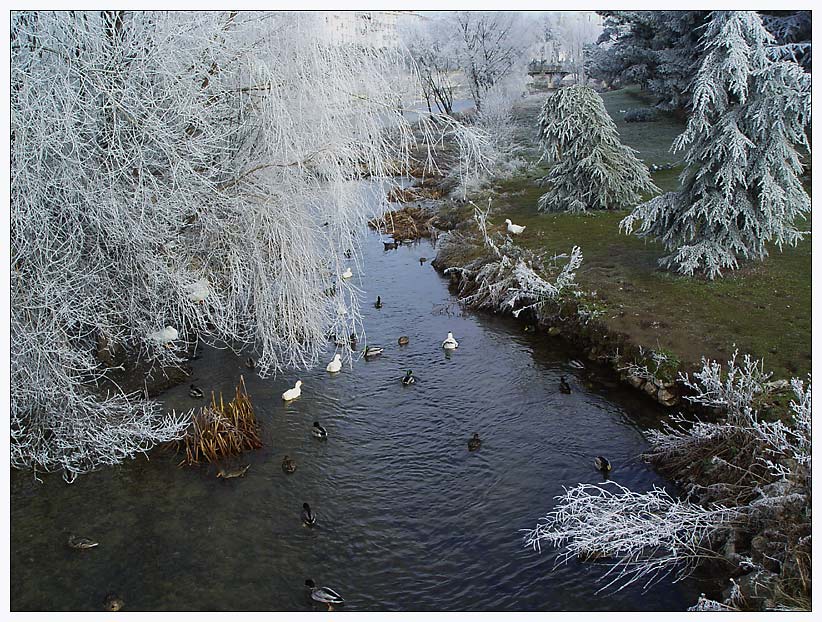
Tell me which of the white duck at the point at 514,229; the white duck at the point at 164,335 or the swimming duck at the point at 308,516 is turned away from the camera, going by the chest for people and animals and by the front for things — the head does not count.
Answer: the swimming duck

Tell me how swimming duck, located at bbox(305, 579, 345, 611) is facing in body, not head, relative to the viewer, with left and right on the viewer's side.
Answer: facing away from the viewer and to the left of the viewer

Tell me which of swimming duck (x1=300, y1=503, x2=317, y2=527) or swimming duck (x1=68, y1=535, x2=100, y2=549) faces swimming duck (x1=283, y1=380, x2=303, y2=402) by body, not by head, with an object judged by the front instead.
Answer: swimming duck (x1=300, y1=503, x2=317, y2=527)

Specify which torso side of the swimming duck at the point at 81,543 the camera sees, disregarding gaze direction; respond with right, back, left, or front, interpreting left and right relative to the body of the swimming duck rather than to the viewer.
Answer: left

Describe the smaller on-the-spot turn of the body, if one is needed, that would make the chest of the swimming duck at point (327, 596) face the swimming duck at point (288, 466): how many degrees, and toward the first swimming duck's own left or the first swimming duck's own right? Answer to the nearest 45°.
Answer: approximately 45° to the first swimming duck's own right

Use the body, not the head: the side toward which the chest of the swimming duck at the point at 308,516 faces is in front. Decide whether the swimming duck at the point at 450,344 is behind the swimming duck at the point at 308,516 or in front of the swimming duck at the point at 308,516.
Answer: in front

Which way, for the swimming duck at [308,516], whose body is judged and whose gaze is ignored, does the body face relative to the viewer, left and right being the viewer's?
facing away from the viewer
